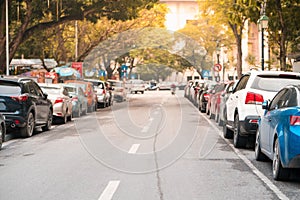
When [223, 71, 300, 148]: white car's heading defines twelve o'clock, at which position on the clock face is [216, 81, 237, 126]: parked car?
The parked car is roughly at 1 o'clock from the white car.

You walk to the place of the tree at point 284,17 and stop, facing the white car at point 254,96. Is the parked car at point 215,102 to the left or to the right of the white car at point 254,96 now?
right

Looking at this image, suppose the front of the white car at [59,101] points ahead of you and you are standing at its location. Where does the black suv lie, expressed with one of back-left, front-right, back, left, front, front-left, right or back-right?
back-right

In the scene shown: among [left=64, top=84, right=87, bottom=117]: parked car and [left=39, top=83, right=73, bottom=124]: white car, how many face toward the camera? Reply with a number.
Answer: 0

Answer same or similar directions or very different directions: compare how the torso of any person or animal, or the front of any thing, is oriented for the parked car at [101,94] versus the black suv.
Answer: same or similar directions

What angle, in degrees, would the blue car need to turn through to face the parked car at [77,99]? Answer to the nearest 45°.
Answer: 0° — it already faces it

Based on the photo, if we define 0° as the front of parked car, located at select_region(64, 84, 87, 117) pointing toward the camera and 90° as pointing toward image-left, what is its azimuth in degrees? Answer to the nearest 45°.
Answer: approximately 225°

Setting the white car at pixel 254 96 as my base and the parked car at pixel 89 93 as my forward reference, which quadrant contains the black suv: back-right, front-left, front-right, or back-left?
front-left

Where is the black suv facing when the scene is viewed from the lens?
facing away from the viewer and to the right of the viewer

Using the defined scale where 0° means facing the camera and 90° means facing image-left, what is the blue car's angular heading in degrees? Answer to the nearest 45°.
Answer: approximately 135°

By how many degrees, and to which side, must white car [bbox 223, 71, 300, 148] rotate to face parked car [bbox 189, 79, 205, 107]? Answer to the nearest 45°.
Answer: approximately 45° to its right

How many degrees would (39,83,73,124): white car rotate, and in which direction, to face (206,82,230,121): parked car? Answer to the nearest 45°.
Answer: approximately 45° to its right

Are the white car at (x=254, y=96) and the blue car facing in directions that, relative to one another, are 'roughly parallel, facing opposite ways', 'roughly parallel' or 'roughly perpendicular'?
roughly parallel

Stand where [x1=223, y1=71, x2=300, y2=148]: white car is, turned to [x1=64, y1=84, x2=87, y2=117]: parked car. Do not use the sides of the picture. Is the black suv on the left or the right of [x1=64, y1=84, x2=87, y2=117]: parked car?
left

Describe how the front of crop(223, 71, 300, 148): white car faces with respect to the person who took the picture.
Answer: facing away from the viewer and to the left of the viewer

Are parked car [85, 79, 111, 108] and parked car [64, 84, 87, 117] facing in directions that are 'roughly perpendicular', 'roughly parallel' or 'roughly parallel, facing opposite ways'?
roughly parallel
